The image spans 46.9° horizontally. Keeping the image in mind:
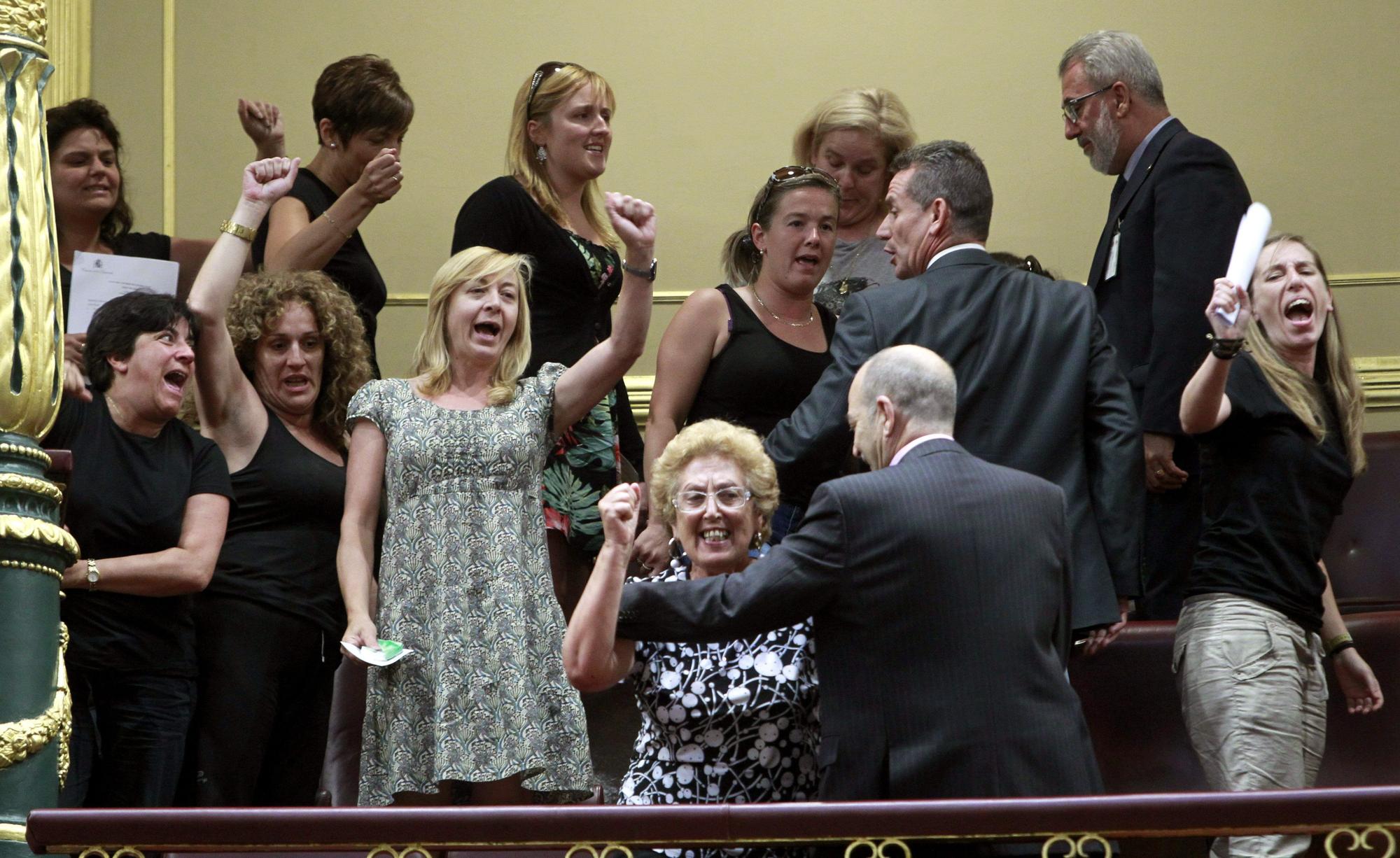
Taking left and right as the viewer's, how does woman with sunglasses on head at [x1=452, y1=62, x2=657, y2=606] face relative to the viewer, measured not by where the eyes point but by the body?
facing the viewer and to the right of the viewer

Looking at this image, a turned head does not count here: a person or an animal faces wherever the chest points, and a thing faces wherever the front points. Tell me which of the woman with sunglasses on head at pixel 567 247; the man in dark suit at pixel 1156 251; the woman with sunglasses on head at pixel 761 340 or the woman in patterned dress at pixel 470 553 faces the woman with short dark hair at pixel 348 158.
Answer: the man in dark suit

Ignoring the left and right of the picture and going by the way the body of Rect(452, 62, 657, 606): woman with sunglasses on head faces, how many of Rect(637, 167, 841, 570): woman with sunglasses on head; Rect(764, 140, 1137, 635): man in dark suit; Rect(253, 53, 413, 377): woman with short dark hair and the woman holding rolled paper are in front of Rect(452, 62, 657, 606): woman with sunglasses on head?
3

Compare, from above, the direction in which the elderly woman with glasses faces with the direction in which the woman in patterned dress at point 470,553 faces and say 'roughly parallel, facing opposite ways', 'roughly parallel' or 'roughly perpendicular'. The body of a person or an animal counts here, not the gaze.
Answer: roughly parallel

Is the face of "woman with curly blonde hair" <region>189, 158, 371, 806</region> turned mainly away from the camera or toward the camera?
toward the camera

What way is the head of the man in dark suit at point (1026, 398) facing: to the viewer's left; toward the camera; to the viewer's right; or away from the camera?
to the viewer's left

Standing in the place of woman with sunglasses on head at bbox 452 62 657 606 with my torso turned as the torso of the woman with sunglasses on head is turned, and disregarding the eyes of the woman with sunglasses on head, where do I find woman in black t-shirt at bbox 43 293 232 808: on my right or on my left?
on my right

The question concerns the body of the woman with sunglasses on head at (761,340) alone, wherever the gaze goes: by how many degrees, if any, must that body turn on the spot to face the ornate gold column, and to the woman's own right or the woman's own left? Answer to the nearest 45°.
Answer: approximately 90° to the woman's own right

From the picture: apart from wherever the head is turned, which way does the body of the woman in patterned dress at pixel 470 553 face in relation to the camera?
toward the camera

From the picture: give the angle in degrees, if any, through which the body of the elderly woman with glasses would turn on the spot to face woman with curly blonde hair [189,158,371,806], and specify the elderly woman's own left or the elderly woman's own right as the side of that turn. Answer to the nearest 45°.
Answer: approximately 135° to the elderly woman's own right

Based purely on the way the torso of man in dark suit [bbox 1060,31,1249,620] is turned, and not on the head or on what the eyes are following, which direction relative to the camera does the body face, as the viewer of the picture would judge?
to the viewer's left

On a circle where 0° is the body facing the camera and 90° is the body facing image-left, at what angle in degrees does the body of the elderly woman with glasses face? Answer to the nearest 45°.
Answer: approximately 0°

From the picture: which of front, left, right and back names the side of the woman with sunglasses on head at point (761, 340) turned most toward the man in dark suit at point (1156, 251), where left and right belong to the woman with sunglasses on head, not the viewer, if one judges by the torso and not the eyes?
left

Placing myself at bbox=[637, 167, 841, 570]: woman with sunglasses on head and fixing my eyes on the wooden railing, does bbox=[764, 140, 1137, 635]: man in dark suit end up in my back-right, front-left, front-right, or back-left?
front-left
